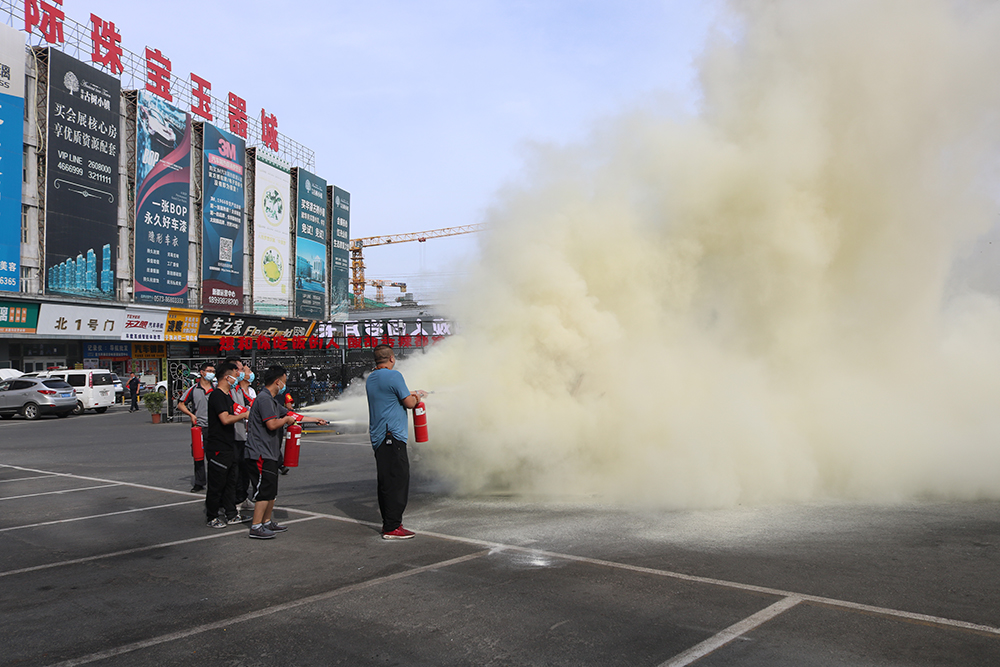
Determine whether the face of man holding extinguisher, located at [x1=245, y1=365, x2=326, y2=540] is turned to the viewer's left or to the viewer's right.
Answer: to the viewer's right

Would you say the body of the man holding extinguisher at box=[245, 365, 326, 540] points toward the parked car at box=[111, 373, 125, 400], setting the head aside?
no

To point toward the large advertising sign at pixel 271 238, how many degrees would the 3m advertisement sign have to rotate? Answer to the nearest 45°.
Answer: approximately 90° to its left

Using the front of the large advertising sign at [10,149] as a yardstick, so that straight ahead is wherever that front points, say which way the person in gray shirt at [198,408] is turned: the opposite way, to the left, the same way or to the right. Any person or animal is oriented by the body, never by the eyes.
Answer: the same way

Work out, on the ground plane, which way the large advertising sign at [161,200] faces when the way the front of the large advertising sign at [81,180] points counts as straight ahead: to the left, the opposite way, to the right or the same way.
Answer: the same way

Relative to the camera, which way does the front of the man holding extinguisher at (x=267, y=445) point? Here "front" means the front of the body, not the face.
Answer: to the viewer's right

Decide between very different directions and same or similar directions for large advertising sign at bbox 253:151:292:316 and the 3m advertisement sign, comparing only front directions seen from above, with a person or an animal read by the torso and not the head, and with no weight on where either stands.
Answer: same or similar directions

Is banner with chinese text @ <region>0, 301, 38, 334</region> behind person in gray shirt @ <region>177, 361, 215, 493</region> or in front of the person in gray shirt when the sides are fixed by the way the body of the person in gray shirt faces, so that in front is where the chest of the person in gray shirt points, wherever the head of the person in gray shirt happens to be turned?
behind

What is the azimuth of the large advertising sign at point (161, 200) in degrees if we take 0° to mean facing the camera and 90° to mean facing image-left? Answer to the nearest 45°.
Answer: approximately 315°

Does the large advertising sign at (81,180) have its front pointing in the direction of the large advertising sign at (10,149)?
no

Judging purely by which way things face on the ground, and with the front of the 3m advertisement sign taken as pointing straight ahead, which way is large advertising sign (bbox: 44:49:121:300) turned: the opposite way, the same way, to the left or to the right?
the same way

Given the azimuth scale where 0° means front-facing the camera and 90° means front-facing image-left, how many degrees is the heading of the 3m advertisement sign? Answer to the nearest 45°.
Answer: approximately 315°

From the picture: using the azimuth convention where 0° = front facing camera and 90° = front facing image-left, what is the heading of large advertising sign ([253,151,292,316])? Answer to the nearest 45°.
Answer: approximately 315°

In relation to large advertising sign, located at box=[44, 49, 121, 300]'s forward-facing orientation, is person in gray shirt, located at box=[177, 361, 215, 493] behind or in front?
in front

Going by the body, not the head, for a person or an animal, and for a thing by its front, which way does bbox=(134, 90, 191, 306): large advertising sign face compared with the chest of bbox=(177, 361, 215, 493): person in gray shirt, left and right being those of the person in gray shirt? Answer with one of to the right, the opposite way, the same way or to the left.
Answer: the same way

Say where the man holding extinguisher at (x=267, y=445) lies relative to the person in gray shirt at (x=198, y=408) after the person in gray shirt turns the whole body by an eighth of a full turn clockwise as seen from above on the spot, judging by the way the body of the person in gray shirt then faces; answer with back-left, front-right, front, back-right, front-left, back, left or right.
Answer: front

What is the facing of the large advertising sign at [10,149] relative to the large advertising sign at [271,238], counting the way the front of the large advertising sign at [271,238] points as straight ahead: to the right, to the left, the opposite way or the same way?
the same way

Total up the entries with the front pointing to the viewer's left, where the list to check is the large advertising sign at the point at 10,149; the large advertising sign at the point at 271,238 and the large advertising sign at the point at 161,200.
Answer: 0

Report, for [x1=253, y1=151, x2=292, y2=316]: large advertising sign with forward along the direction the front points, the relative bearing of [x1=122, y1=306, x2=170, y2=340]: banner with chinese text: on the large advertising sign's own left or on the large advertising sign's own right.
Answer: on the large advertising sign's own right
